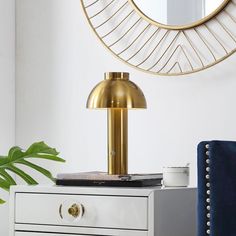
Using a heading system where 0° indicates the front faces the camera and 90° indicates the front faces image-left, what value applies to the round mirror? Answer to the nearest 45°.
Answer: approximately 0°
